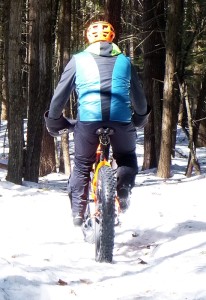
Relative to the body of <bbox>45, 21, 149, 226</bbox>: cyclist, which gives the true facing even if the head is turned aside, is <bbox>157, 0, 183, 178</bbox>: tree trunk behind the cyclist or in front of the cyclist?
in front

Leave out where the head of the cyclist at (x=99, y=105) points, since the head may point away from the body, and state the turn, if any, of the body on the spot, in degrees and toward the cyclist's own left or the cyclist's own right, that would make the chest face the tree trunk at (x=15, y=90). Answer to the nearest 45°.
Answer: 0° — they already face it

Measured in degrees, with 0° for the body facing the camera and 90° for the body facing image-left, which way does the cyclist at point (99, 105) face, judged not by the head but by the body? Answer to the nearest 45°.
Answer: approximately 180°

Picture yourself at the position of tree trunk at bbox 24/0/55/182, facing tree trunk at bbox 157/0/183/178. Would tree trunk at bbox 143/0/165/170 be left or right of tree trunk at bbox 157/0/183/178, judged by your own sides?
left

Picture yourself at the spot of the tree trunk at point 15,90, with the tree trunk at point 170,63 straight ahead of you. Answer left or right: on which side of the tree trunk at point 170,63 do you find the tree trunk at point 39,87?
left

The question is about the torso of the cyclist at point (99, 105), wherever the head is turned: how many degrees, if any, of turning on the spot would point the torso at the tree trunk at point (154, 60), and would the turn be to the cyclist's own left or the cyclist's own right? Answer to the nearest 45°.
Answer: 0° — they already face it

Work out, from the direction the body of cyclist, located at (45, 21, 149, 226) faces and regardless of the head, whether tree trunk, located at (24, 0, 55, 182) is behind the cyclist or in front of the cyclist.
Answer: in front
